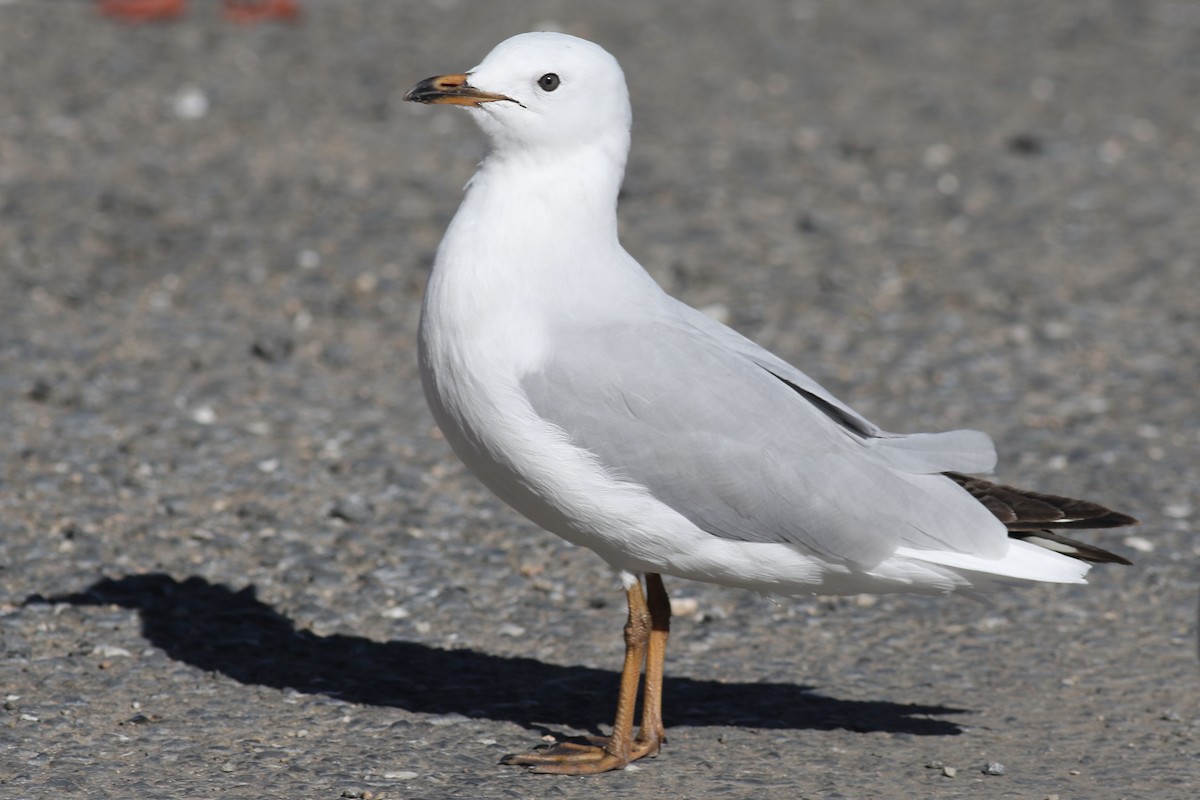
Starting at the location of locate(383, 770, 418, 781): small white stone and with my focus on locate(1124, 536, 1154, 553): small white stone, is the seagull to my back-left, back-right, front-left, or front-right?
front-right

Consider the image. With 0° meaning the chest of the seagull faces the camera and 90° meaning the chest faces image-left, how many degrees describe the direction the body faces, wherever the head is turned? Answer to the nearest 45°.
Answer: approximately 90°

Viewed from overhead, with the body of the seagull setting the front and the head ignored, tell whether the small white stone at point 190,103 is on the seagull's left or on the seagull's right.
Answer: on the seagull's right

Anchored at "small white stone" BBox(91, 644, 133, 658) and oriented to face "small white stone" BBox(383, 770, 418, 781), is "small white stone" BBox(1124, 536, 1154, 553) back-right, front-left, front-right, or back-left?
front-left

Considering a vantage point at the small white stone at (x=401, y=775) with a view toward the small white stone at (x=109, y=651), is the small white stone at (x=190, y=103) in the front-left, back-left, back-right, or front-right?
front-right

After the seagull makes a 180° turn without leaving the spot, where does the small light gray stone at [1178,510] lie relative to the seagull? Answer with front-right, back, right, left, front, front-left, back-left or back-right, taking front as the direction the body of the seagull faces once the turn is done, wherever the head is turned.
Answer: front-left

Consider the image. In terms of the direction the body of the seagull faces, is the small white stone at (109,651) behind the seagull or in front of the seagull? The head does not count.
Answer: in front

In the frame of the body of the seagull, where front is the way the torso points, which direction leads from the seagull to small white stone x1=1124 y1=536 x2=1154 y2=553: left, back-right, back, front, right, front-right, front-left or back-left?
back-right
